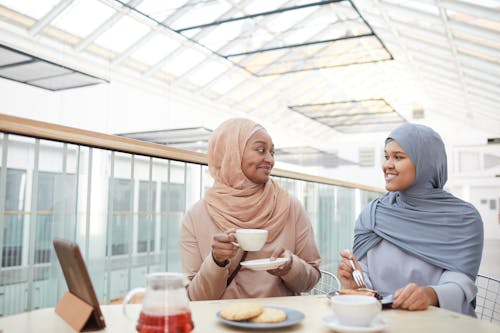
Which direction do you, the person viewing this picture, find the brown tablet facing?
facing away from the viewer and to the right of the viewer

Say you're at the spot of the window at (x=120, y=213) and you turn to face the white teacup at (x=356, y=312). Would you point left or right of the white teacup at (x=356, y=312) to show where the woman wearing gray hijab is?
left

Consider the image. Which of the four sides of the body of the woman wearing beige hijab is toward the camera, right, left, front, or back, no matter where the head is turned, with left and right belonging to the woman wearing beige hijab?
front

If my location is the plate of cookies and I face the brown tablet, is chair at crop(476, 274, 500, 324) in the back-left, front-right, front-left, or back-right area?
back-right

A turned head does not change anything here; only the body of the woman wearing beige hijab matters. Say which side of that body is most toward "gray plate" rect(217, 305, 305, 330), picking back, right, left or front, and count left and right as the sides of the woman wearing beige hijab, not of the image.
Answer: front

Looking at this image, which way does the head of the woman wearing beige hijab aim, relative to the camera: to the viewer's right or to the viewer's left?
to the viewer's right

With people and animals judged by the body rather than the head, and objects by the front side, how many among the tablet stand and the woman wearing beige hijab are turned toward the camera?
1

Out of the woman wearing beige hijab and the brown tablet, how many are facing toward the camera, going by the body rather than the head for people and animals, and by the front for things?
1

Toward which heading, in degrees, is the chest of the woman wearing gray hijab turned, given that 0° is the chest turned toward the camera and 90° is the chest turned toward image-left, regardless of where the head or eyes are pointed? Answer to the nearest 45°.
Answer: approximately 45°

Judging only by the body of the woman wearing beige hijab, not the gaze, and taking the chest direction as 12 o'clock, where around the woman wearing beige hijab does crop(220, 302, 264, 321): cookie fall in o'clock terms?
The cookie is roughly at 12 o'clock from the woman wearing beige hijab.

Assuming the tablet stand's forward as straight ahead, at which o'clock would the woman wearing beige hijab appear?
The woman wearing beige hijab is roughly at 12 o'clock from the tablet stand.

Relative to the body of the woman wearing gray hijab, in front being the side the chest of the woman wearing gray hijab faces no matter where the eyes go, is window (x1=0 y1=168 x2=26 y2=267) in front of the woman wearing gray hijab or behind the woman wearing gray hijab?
in front
